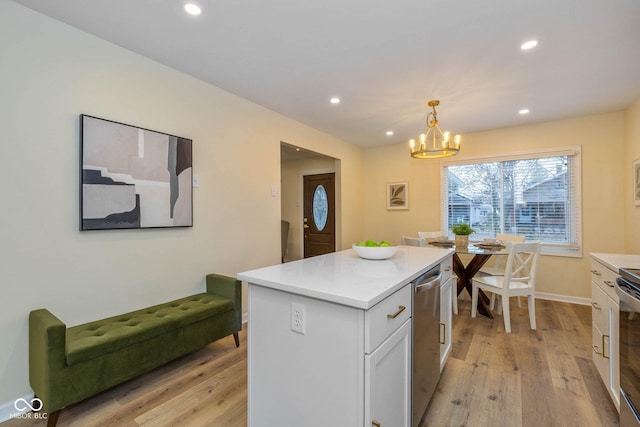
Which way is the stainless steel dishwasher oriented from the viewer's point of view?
to the viewer's right

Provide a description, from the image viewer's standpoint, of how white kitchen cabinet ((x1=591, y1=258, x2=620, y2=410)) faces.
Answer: facing to the left of the viewer

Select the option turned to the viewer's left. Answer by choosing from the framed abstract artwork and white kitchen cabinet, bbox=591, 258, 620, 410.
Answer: the white kitchen cabinet

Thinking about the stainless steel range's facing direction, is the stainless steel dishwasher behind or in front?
in front

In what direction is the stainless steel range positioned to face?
to the viewer's left

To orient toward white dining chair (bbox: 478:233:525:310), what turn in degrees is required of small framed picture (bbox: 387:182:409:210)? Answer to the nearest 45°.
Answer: approximately 45° to its left
